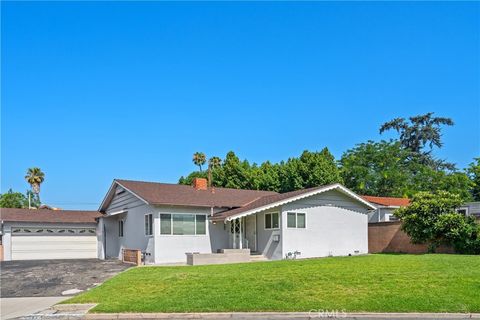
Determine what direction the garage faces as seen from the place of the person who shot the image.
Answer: facing the viewer

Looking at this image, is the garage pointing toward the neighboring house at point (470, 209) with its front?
no

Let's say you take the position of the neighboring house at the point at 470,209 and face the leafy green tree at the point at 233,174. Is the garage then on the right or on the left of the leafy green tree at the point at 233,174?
left

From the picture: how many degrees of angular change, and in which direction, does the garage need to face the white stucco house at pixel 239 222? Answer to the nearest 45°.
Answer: approximately 45° to its left

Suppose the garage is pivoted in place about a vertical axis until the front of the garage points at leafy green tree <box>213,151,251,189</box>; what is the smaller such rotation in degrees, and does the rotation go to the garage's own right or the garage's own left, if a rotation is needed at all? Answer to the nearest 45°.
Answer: approximately 135° to the garage's own left

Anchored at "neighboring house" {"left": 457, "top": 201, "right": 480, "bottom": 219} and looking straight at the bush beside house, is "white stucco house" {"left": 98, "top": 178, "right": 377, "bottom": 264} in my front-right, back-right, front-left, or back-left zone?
front-right

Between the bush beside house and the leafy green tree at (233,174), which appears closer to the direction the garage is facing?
the bush beside house

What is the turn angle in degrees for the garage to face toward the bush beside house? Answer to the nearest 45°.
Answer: approximately 45° to its left

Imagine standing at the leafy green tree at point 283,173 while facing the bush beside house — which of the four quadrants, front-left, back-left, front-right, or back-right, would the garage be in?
front-right

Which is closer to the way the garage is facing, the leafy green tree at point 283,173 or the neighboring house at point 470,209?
the neighboring house
